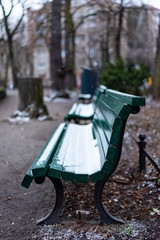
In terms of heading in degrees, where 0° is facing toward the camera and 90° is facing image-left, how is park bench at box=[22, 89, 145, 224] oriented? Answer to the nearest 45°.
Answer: approximately 90°

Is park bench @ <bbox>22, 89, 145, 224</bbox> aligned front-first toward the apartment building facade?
no

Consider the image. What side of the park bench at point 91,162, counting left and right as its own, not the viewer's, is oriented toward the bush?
right
